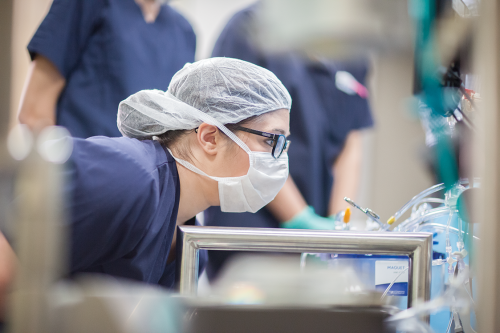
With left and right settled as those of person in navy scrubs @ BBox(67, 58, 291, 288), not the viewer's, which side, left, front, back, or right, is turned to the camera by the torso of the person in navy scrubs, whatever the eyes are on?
right

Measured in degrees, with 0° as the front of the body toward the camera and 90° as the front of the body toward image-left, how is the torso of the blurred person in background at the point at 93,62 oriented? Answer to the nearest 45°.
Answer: approximately 315°

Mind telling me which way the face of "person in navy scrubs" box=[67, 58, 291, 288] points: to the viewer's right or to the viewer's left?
to the viewer's right
